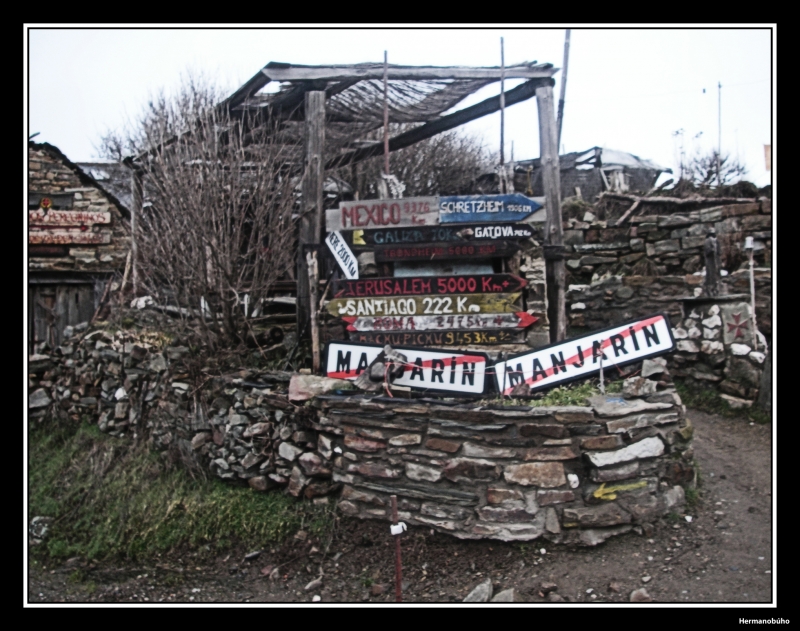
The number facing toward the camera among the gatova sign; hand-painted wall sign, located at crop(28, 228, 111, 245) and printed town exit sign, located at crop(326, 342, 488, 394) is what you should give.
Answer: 3

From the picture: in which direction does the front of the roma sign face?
toward the camera

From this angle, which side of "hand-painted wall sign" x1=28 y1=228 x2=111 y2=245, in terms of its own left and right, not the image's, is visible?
front

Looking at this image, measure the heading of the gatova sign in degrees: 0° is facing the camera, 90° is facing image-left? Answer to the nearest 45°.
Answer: approximately 0°

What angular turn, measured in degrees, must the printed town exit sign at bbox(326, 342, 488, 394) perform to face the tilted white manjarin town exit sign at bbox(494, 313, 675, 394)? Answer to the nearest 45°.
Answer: approximately 90° to its left

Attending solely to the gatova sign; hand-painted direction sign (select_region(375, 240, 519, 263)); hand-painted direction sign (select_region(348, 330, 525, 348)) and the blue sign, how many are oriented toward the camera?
4

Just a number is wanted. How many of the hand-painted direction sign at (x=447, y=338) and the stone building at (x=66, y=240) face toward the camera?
2
